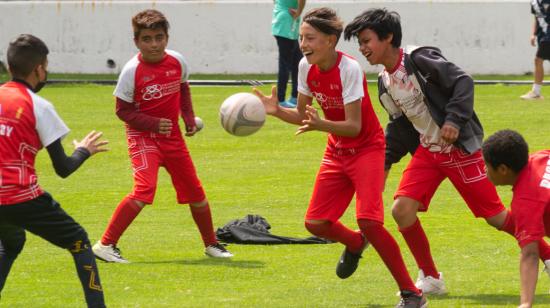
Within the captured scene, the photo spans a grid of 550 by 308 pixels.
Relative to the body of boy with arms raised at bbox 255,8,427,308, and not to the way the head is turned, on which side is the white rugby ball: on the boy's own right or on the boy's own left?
on the boy's own right

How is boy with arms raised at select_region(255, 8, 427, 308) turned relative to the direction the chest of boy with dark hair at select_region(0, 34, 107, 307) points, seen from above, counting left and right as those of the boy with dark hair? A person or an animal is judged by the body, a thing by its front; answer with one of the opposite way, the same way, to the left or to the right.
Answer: the opposite way

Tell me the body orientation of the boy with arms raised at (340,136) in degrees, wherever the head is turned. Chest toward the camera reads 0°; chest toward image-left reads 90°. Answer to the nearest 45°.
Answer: approximately 45°

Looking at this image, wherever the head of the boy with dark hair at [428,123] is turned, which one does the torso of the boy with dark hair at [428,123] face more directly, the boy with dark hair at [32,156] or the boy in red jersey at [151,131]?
the boy with dark hair

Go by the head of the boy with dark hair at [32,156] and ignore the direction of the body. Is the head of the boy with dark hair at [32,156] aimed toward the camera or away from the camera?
away from the camera

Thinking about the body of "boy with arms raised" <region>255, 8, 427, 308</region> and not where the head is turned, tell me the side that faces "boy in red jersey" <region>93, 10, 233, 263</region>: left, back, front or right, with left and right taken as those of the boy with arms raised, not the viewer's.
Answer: right

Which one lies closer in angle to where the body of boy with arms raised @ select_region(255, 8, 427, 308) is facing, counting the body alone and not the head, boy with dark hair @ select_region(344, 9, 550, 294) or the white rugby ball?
the white rugby ball
